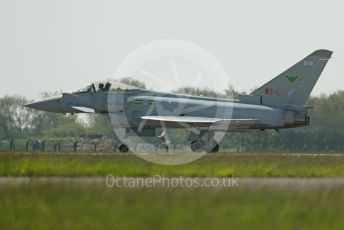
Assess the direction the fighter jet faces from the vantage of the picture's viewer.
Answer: facing to the left of the viewer
